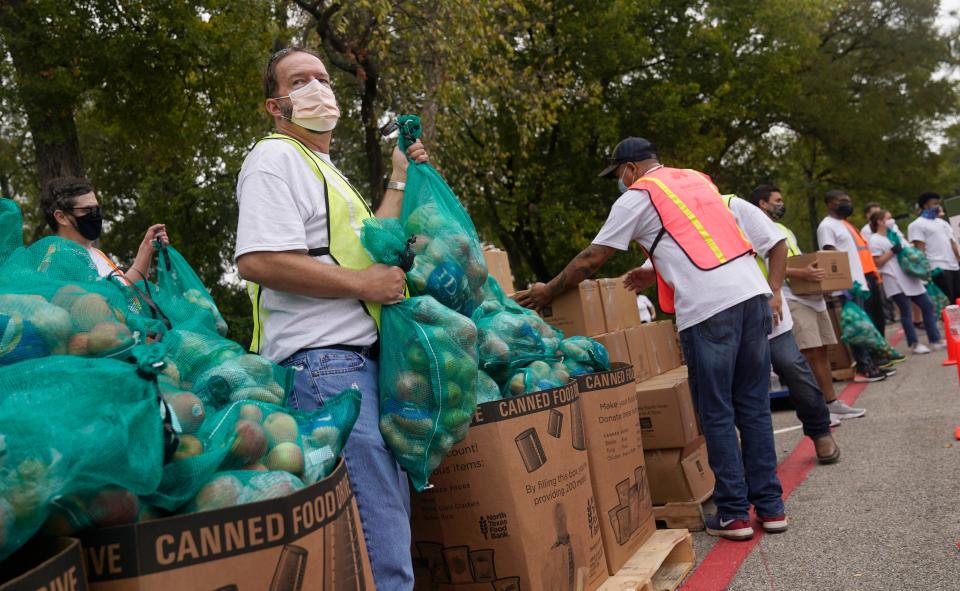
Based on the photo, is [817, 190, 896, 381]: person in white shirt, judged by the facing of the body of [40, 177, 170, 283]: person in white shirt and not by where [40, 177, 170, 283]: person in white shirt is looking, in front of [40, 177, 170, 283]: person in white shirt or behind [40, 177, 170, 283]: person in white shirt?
in front

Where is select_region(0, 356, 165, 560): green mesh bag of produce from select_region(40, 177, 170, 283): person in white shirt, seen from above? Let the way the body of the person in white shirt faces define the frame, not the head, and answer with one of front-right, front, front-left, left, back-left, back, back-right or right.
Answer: right

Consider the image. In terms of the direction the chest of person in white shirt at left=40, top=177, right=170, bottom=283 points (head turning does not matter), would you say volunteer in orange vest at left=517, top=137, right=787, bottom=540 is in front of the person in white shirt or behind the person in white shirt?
in front

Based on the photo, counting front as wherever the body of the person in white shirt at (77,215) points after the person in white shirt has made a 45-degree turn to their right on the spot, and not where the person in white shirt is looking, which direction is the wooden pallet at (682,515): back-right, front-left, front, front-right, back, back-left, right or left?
front-left

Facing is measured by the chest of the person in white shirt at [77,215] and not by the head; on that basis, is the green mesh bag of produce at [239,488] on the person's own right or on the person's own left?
on the person's own right

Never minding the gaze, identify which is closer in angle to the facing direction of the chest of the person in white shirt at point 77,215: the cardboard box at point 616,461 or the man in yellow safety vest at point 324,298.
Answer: the cardboard box

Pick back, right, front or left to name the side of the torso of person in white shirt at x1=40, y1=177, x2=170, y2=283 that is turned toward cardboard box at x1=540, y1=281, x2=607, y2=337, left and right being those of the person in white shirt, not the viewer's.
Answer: front

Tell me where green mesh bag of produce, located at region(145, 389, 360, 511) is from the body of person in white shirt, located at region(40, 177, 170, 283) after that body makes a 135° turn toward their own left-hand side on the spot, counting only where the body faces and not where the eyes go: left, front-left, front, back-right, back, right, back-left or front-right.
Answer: back-left

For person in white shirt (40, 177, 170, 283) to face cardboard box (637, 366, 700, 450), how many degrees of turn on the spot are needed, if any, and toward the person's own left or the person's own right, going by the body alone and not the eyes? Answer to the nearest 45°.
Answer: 0° — they already face it

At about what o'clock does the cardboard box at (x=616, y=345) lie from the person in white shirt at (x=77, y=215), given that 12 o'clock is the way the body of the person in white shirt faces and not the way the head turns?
The cardboard box is roughly at 12 o'clock from the person in white shirt.

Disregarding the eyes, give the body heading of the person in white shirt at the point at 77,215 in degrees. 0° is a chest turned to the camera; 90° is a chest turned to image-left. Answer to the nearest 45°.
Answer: approximately 270°

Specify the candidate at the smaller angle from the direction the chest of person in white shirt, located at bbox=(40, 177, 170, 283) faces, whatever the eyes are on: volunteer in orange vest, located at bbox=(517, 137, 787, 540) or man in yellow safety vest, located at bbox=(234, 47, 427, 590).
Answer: the volunteer in orange vest

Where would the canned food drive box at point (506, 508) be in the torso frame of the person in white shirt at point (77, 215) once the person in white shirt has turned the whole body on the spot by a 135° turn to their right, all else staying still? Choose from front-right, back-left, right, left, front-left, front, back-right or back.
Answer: left

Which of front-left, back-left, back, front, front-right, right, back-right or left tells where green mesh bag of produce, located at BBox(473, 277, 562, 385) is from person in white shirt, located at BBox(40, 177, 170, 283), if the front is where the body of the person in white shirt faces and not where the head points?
front-right
